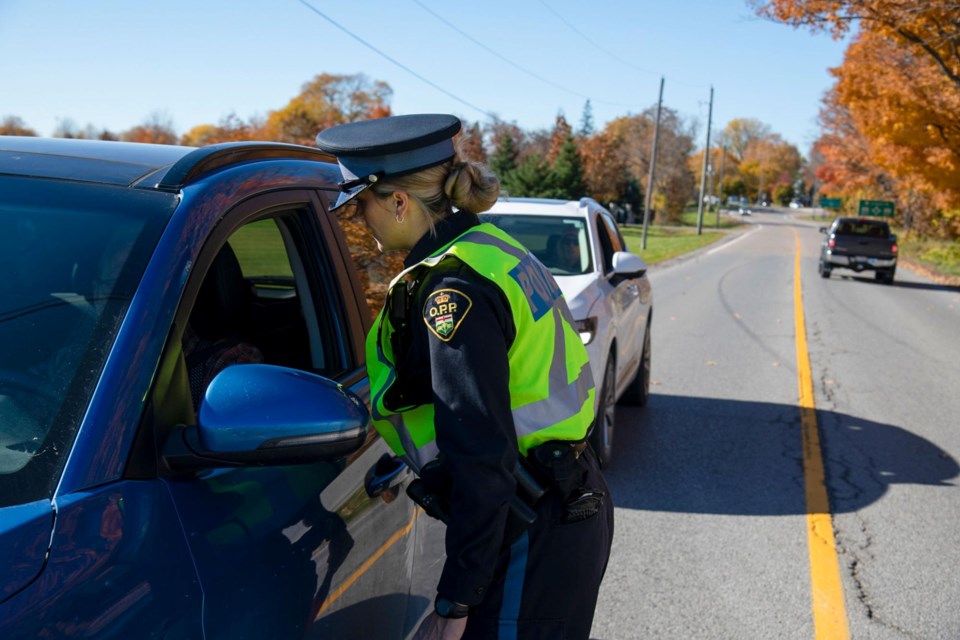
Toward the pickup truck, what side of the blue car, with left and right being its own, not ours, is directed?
back

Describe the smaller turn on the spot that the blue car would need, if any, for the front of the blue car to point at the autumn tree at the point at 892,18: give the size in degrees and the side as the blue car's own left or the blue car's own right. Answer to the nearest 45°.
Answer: approximately 180°

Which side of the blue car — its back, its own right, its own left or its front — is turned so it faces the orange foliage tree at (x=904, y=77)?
back

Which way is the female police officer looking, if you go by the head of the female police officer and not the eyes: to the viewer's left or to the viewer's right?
to the viewer's left

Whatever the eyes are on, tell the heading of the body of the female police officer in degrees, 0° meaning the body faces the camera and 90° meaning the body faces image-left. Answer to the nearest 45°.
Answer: approximately 90°

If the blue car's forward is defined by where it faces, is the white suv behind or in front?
behind

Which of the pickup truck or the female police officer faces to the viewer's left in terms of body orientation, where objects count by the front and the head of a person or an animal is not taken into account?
the female police officer

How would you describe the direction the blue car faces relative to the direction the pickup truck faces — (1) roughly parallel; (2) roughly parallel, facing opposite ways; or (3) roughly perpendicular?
roughly parallel, facing opposite ways

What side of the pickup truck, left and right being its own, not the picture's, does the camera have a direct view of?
back

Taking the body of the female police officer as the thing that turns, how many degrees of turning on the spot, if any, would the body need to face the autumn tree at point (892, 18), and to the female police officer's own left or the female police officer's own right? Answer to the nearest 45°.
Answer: approximately 135° to the female police officer's own right

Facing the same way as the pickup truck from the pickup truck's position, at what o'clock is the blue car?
The blue car is roughly at 6 o'clock from the pickup truck.
